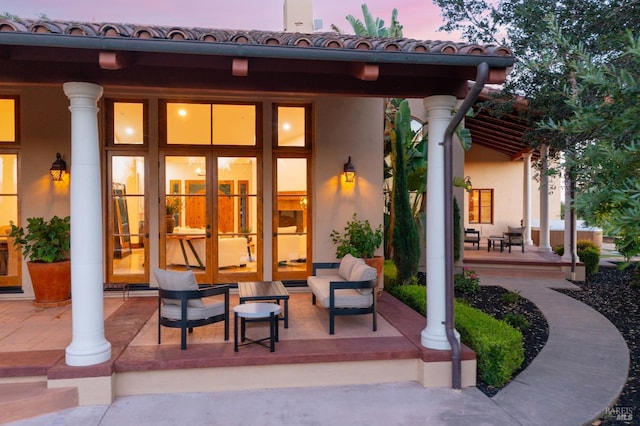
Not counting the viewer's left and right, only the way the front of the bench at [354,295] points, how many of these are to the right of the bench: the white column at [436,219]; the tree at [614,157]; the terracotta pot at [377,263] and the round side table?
1

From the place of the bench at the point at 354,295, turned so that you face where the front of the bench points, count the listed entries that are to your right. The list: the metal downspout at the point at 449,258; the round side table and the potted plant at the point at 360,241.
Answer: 1

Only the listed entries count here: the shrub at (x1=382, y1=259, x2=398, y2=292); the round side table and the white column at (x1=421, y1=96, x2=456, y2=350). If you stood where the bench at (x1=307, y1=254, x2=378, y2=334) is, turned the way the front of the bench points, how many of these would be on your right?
1

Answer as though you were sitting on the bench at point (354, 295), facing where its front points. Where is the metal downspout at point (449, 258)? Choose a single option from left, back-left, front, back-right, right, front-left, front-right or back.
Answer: back-left

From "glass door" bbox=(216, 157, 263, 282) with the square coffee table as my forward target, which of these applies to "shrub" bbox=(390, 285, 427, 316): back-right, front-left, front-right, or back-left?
front-left
